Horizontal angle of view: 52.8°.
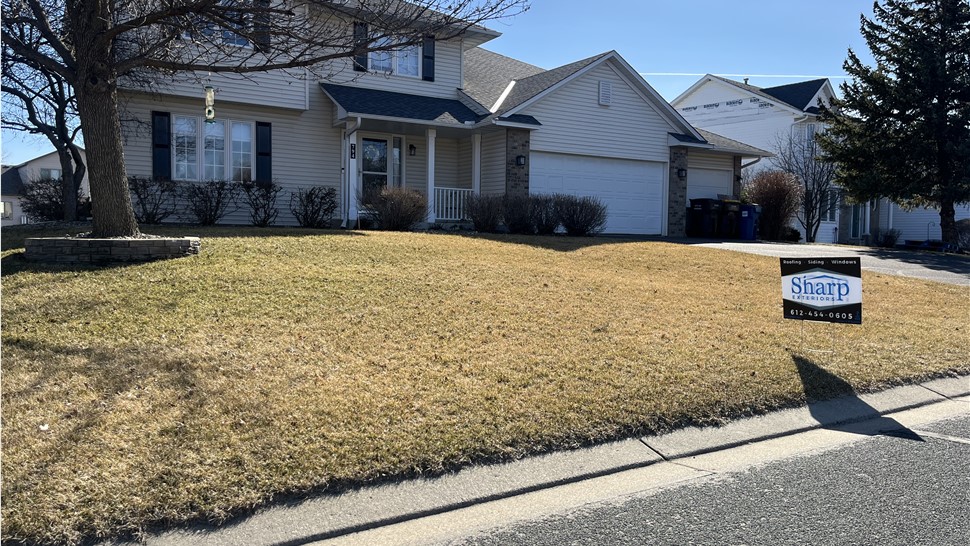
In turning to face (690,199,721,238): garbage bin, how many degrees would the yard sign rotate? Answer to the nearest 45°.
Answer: approximately 180°

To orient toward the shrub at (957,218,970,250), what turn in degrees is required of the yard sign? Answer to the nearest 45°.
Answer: approximately 180°

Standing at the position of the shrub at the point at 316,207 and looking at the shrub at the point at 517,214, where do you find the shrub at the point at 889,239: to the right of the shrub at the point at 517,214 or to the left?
left

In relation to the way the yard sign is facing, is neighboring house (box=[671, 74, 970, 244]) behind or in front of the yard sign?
behind

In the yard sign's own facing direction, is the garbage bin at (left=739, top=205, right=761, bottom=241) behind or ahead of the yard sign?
behind

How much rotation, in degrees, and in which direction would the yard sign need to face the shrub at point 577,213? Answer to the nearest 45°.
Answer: approximately 135° to its right

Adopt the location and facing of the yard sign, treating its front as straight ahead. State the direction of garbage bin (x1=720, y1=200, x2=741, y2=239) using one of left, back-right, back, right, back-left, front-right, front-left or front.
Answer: back

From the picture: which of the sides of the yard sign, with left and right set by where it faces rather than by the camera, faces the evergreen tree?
back

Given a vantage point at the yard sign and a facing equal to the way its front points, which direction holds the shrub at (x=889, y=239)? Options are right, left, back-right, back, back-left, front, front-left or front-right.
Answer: back

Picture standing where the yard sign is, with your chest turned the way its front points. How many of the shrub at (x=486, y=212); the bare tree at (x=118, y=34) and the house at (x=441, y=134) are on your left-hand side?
0

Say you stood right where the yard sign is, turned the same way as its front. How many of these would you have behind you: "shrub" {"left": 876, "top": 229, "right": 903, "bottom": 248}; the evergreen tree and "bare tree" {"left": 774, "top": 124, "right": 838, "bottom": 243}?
3

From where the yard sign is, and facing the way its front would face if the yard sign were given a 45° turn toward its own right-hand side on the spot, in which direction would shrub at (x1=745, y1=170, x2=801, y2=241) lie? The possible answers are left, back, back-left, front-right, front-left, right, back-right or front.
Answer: back-right

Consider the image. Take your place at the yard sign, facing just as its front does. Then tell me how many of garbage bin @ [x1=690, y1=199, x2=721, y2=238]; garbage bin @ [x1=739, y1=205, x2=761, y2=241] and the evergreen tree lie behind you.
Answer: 3

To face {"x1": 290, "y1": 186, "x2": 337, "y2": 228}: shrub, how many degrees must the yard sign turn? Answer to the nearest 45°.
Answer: approximately 135° to its right

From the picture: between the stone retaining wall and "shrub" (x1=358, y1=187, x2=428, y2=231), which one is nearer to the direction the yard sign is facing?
the stone retaining wall

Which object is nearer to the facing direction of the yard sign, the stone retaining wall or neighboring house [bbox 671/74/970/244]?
the stone retaining wall
